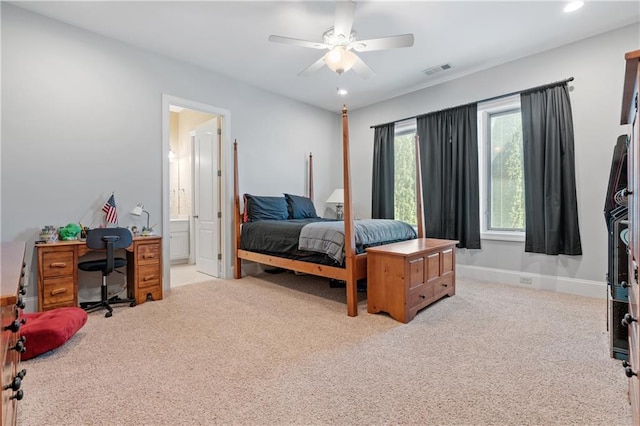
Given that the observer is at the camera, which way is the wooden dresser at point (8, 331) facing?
facing to the right of the viewer

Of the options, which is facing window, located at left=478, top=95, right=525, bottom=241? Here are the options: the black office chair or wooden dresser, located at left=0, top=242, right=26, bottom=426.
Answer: the wooden dresser

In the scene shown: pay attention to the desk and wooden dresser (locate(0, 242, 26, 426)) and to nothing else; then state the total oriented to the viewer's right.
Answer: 1

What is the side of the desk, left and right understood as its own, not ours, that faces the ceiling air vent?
left

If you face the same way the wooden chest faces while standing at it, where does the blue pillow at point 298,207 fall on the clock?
The blue pillow is roughly at 6 o'clock from the wooden chest.

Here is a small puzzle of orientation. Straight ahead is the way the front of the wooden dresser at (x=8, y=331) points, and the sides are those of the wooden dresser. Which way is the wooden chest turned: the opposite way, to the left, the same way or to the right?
to the right

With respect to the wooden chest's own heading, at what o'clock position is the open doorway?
The open doorway is roughly at 5 o'clock from the wooden chest.

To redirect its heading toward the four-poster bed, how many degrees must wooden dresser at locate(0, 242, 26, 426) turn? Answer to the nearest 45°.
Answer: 0° — it already faces it

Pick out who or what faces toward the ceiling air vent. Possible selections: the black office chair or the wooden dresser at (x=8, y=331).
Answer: the wooden dresser

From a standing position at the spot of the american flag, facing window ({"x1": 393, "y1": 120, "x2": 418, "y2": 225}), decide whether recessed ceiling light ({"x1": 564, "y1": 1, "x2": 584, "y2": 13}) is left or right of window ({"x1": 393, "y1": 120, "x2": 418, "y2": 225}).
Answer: right

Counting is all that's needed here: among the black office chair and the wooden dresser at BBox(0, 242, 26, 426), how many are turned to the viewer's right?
1

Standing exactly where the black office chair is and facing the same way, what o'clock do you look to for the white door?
The white door is roughly at 3 o'clock from the black office chair.

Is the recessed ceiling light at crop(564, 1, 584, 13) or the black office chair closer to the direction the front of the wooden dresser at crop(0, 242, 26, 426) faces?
the recessed ceiling light
